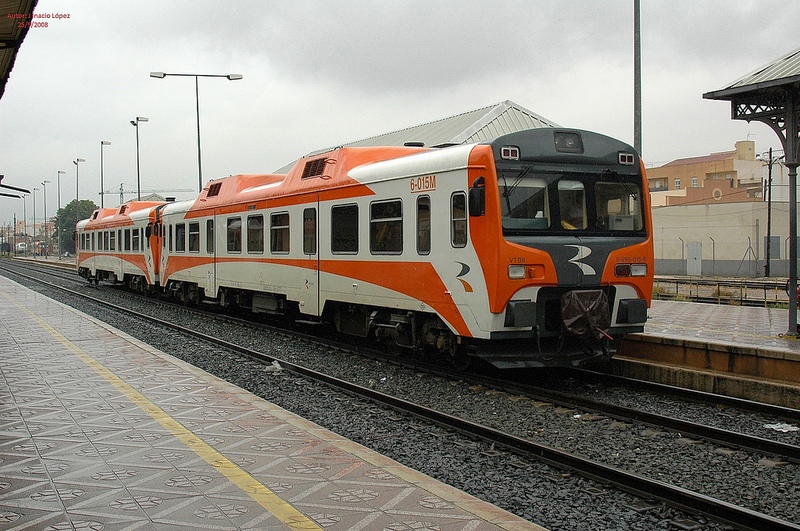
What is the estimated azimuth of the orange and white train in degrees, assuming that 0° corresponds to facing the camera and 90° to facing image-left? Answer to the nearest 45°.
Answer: approximately 315°

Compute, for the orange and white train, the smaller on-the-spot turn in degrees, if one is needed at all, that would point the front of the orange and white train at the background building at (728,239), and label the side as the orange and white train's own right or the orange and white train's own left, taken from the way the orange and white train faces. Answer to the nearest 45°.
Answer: approximately 90° to the orange and white train's own left
